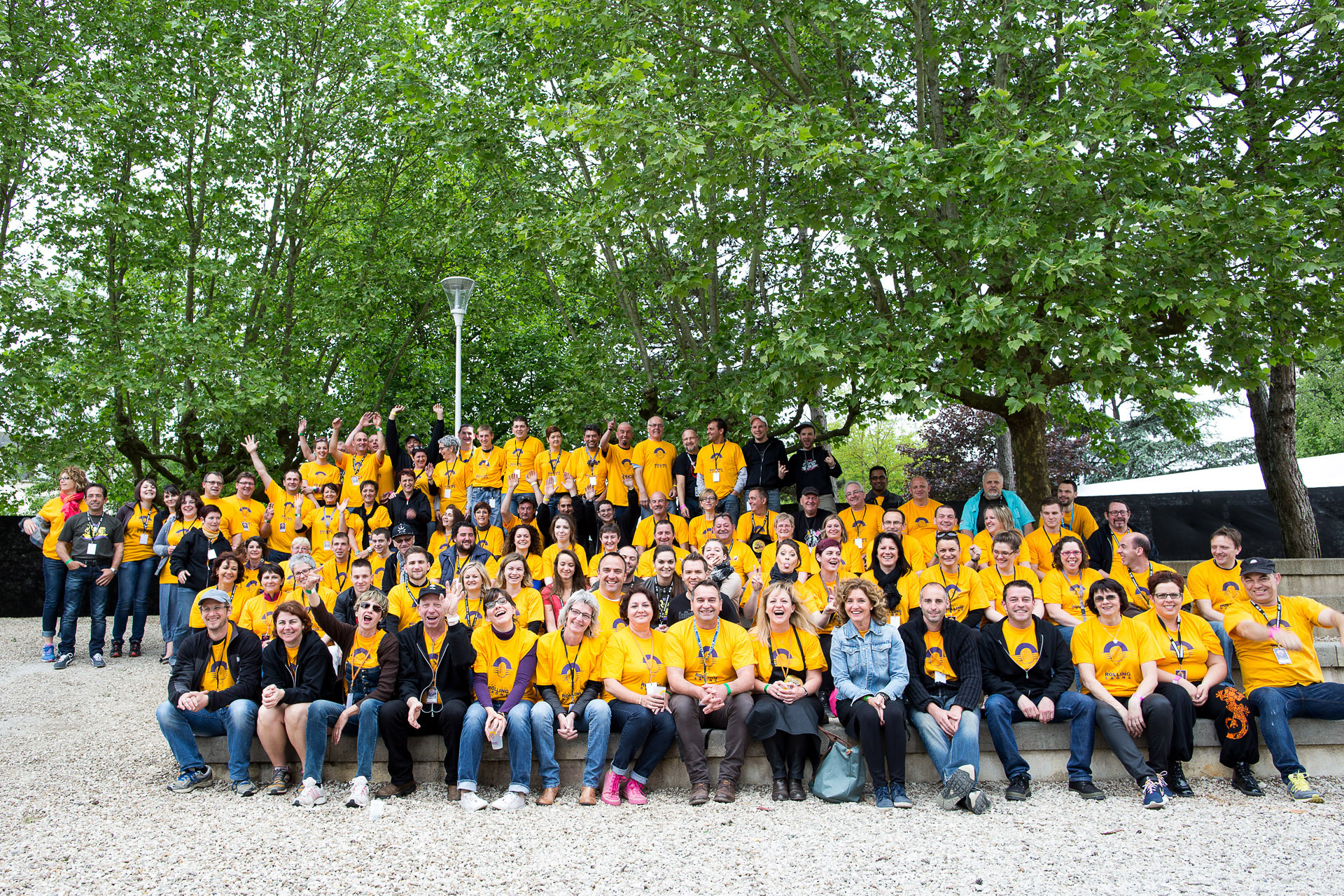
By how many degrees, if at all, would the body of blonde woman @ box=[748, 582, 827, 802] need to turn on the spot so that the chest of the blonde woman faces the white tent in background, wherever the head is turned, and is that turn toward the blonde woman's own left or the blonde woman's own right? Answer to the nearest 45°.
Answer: approximately 135° to the blonde woman's own left

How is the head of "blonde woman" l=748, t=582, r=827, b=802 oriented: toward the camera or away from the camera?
toward the camera

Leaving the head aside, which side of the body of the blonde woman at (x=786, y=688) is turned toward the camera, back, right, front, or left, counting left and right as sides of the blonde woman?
front
